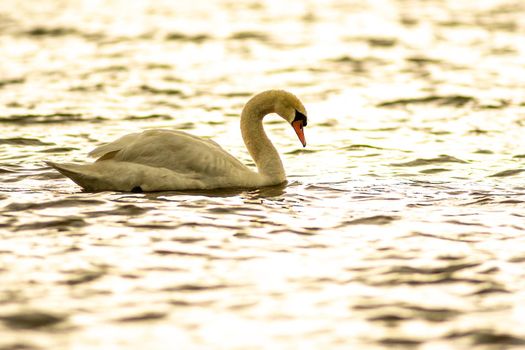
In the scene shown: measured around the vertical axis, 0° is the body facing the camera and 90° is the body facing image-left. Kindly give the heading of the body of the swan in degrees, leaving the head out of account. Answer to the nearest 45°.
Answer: approximately 270°
